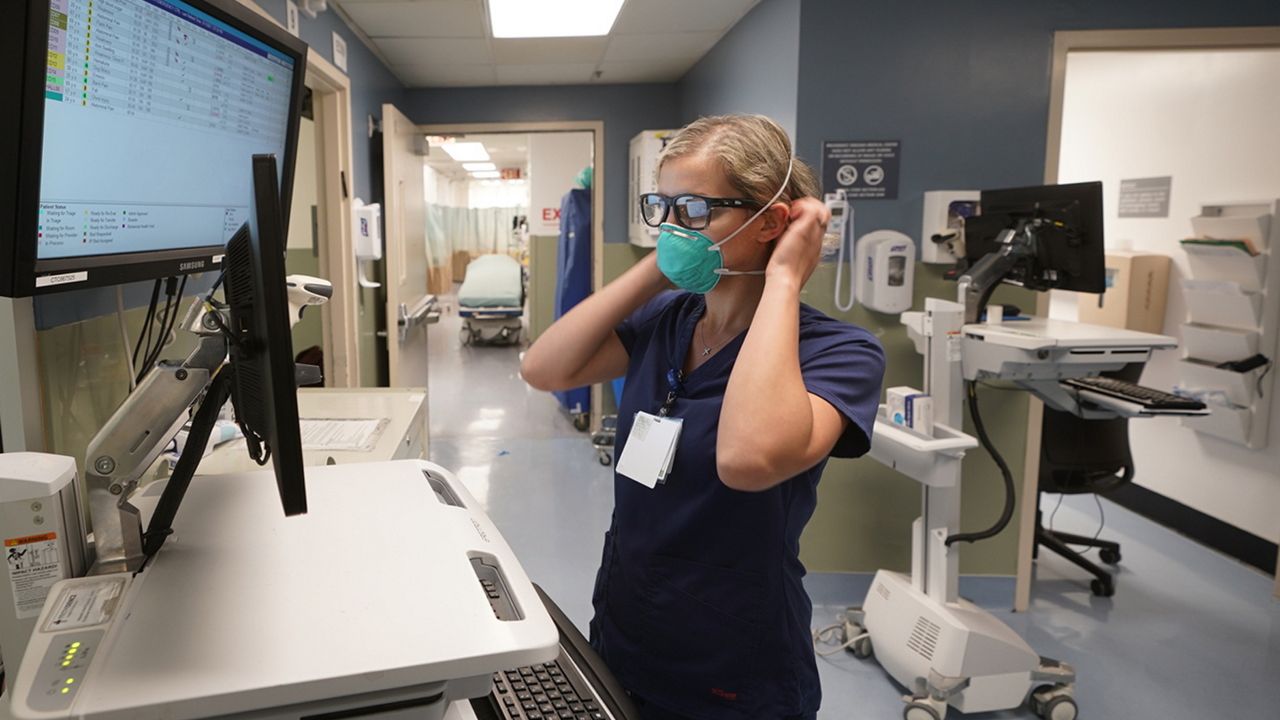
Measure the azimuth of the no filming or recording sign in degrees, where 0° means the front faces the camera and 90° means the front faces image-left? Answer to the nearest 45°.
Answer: approximately 0°

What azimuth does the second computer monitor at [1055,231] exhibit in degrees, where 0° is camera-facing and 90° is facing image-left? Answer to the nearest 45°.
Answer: approximately 225°

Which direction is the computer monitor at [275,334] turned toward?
to the viewer's right

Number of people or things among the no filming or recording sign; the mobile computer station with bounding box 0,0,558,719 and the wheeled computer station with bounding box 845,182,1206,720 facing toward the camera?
1

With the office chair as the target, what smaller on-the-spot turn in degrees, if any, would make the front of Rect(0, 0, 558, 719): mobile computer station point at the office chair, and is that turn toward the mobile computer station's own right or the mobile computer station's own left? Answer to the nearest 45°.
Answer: approximately 45° to the mobile computer station's own left

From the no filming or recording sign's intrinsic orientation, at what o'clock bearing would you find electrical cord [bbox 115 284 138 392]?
The electrical cord is roughly at 1 o'clock from the no filming or recording sign.

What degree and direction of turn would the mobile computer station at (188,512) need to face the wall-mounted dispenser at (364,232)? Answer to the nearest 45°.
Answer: approximately 90° to its left

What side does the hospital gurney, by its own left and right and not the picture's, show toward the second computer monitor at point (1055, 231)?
front

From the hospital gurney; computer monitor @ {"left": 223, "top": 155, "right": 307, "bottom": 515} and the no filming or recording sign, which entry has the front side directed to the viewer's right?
the computer monitor

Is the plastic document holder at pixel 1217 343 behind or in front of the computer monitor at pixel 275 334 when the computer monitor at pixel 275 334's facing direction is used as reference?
in front

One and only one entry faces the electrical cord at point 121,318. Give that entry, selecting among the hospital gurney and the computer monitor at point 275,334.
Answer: the hospital gurney
